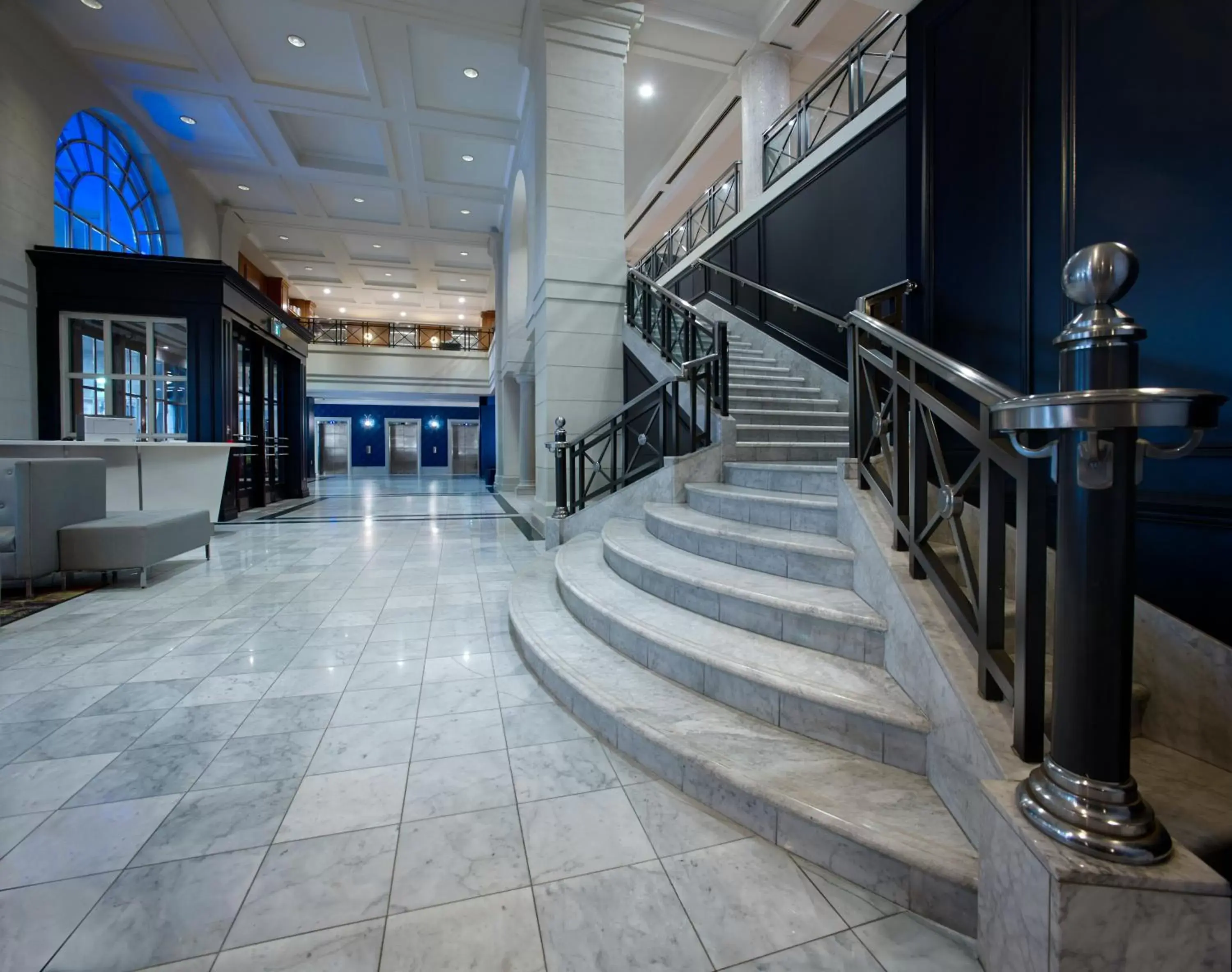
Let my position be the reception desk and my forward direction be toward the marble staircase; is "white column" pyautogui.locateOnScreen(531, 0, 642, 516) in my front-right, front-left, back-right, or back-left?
front-left

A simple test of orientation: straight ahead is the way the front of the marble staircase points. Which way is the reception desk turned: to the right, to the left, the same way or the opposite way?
to the left

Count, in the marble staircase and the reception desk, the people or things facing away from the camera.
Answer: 0

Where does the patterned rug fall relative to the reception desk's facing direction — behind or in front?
in front

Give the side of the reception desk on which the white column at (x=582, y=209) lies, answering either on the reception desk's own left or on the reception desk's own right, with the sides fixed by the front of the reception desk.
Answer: on the reception desk's own left

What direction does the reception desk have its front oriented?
toward the camera

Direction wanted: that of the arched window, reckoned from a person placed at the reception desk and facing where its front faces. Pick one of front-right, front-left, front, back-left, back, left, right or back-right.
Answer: back

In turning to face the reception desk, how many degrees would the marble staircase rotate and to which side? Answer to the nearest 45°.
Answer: approximately 90° to its right

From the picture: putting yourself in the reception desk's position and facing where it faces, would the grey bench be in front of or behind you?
in front

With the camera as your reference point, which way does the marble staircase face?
facing the viewer and to the left of the viewer
